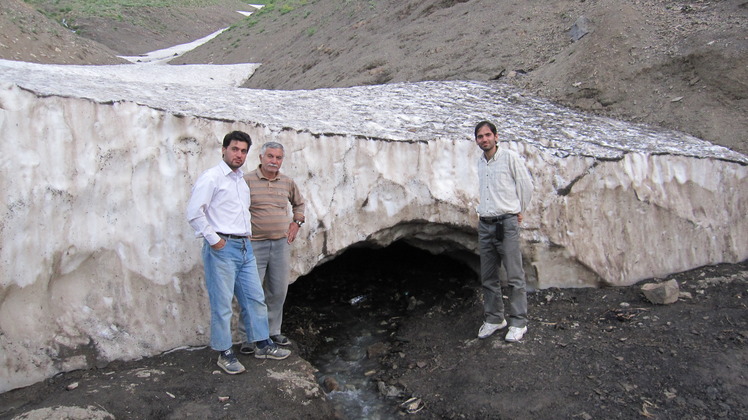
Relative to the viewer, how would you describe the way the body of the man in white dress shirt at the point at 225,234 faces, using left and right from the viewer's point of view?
facing the viewer and to the right of the viewer

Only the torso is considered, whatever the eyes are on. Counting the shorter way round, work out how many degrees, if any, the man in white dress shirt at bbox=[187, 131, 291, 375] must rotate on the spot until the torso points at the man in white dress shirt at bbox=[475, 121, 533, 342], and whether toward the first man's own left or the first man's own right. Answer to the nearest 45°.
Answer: approximately 45° to the first man's own left

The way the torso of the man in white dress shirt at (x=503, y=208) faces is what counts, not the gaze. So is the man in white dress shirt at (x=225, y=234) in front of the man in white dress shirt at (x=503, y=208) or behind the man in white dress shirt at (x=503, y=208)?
in front

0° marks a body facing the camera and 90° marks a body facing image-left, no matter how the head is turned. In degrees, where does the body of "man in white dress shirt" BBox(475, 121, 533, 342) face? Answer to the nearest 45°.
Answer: approximately 45°

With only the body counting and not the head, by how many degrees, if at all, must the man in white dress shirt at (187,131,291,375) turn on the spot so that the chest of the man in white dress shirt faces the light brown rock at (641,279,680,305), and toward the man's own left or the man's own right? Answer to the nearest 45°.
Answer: approximately 45° to the man's own left

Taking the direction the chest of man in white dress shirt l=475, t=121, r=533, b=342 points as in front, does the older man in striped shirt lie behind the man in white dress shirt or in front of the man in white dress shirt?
in front

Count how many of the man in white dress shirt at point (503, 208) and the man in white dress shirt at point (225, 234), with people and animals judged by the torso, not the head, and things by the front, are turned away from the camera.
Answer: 0

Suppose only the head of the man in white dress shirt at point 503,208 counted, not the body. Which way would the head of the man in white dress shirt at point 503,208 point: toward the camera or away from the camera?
toward the camera

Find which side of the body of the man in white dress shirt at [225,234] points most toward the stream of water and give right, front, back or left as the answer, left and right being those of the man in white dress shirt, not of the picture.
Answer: left
